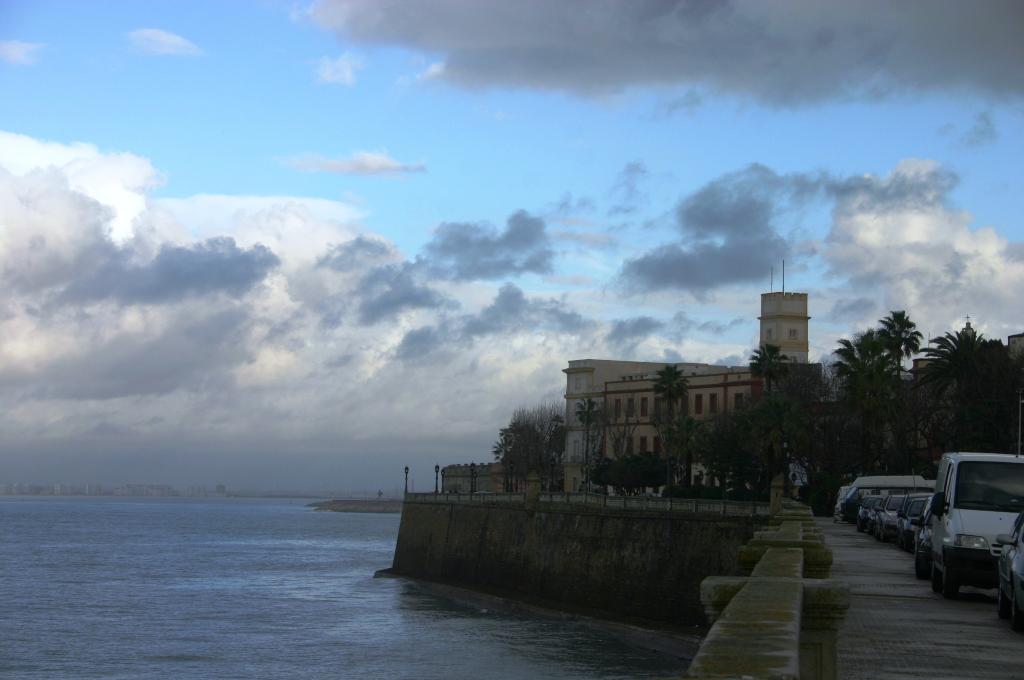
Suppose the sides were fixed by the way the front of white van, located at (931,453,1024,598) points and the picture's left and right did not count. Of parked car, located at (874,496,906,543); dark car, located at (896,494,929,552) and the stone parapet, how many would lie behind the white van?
2

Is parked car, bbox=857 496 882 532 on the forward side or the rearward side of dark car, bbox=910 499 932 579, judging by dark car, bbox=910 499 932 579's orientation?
on the rearward side

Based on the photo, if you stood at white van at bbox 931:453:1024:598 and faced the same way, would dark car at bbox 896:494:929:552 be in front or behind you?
behind

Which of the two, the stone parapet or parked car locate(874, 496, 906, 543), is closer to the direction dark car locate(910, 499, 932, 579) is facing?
the stone parapet

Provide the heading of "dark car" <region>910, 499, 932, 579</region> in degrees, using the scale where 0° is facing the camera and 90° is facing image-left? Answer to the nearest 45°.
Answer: approximately 0°

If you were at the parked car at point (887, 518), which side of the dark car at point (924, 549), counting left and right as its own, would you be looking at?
back

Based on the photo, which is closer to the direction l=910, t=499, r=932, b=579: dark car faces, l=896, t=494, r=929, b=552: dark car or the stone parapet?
the stone parapet

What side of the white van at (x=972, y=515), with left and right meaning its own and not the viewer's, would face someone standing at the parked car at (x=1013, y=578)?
front

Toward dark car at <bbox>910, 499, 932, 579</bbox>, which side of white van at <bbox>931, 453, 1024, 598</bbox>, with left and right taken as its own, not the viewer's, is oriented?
back

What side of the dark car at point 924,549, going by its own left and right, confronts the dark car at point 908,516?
back

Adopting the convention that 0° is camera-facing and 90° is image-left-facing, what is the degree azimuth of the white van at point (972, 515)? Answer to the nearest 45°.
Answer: approximately 0°
